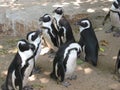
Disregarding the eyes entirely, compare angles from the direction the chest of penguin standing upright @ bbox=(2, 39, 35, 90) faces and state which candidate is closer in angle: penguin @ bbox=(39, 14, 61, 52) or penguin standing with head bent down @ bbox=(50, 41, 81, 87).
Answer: the penguin standing with head bent down

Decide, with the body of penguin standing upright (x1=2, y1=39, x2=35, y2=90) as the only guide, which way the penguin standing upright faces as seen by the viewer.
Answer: to the viewer's right

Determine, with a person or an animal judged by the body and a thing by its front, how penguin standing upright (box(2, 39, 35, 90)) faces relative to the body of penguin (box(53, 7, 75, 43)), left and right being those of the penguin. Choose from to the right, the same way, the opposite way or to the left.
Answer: the opposite way

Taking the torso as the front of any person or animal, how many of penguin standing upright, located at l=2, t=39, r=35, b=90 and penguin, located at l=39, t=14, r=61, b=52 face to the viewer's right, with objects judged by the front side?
1

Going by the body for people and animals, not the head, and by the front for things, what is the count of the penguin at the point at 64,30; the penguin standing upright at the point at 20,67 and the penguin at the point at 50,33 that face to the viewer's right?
1

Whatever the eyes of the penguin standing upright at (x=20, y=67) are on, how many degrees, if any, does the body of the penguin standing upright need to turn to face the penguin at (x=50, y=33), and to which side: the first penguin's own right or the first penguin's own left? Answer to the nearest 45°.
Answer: approximately 45° to the first penguin's own left

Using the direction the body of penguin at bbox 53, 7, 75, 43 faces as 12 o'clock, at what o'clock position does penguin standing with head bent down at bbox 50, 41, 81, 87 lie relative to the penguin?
The penguin standing with head bent down is roughly at 9 o'clock from the penguin.

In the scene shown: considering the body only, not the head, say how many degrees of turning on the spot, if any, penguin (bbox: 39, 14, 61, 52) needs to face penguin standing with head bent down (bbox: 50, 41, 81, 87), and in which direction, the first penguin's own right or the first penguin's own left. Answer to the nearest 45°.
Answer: approximately 45° to the first penguin's own left

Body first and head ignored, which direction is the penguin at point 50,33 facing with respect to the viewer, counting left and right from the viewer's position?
facing the viewer and to the left of the viewer

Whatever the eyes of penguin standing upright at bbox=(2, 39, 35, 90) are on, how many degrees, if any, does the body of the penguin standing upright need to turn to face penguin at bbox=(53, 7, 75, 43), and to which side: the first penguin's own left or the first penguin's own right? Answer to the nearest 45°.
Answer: approximately 45° to the first penguin's own left
